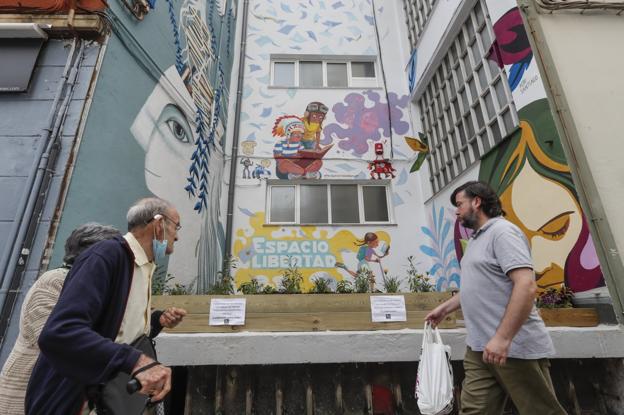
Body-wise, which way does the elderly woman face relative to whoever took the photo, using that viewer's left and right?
facing to the right of the viewer

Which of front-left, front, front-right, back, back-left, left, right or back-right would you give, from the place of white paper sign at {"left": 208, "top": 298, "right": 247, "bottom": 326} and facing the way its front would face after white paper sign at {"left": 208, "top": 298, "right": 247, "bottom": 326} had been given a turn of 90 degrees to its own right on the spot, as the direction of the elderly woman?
front-left

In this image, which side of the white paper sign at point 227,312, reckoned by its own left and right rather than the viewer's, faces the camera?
front

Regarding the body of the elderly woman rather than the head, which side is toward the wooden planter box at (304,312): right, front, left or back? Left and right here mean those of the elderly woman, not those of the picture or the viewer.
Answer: front

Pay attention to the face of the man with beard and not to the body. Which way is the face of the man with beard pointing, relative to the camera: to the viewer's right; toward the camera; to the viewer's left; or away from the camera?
to the viewer's left

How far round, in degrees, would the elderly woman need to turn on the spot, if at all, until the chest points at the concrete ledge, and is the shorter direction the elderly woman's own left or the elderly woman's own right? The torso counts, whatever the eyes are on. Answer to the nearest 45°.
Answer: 0° — they already face it

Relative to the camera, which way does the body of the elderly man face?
to the viewer's right

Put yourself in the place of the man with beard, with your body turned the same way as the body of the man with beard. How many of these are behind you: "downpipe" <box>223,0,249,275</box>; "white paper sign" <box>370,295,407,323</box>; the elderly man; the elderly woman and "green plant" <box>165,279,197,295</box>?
0

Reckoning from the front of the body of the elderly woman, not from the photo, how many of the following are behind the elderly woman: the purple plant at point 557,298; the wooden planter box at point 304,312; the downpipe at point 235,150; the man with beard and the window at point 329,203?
0

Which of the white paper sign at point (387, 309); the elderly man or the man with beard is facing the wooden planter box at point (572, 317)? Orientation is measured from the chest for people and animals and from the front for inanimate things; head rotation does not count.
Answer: the elderly man
